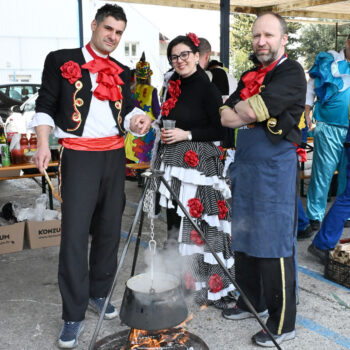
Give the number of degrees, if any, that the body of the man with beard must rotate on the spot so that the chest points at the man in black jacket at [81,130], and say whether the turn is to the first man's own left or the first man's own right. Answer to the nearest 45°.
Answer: approximately 45° to the first man's own right

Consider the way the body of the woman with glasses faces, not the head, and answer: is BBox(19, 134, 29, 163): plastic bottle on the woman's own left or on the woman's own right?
on the woman's own right

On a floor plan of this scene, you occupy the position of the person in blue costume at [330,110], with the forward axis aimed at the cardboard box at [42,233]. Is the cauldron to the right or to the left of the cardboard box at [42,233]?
left

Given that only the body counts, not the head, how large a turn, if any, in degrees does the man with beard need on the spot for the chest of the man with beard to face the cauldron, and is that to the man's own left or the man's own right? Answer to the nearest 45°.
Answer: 0° — they already face it

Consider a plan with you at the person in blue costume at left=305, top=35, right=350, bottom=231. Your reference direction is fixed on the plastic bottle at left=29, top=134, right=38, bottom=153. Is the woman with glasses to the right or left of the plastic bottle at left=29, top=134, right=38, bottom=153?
left

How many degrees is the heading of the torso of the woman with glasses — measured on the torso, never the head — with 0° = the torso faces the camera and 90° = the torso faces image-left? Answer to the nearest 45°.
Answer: approximately 45°

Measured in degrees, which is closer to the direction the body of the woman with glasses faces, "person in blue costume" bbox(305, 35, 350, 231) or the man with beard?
the man with beard

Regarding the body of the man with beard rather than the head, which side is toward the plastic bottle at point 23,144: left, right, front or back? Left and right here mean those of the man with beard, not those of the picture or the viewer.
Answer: right
